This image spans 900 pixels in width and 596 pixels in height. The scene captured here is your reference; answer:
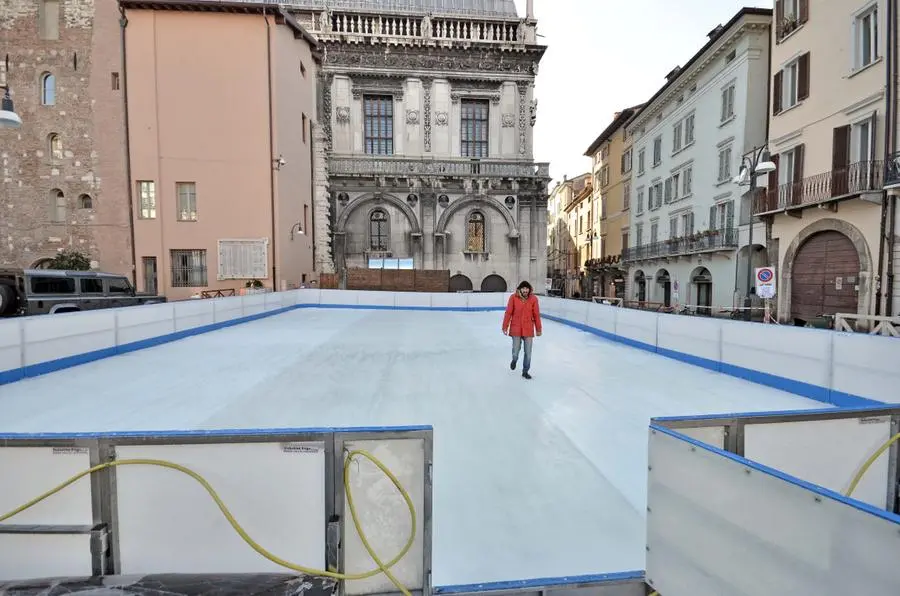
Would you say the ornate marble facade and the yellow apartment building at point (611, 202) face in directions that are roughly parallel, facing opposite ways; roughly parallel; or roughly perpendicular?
roughly perpendicular

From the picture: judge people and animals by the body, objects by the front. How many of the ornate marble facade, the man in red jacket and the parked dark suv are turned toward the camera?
2

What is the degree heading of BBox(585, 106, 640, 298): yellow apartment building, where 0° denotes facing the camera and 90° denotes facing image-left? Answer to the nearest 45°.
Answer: approximately 45°

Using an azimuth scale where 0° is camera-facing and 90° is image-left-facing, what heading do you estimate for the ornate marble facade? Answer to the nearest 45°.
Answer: approximately 0°

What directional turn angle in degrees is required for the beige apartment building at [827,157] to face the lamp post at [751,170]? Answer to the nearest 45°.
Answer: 0° — it already faces it

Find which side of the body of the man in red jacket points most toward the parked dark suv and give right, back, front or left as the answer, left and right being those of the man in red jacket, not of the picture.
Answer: right

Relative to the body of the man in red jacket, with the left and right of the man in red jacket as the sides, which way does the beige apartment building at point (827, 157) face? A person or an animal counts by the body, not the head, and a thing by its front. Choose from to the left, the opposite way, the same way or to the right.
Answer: to the right

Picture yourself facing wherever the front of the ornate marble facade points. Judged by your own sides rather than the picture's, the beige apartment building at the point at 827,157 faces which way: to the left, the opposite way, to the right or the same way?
to the right
